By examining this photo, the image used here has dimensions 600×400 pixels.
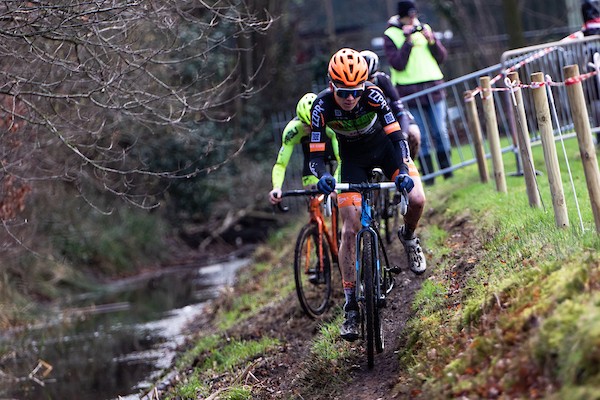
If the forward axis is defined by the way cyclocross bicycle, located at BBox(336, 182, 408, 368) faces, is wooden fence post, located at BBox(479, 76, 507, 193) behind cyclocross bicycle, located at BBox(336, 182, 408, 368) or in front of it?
behind

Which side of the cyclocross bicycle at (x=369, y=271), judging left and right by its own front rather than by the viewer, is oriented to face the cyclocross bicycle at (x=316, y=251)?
back

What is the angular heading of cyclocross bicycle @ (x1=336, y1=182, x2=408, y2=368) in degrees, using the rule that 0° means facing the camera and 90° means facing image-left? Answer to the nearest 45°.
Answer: approximately 0°

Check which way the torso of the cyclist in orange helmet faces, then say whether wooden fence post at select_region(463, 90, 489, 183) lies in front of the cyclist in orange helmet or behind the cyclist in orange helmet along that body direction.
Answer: behind

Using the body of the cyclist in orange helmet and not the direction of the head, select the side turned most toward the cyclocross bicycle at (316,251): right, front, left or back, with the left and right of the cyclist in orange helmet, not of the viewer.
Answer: back

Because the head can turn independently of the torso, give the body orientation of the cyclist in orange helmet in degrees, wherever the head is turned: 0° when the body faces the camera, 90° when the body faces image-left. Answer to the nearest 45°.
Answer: approximately 0°

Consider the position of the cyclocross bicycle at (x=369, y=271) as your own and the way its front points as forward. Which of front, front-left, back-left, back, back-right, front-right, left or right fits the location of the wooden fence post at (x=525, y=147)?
back-left

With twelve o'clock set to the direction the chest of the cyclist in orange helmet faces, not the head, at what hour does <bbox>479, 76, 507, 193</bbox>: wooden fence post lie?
The wooden fence post is roughly at 7 o'clock from the cyclist in orange helmet.

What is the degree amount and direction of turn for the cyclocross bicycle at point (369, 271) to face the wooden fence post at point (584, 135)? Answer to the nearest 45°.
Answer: approximately 90° to its left
